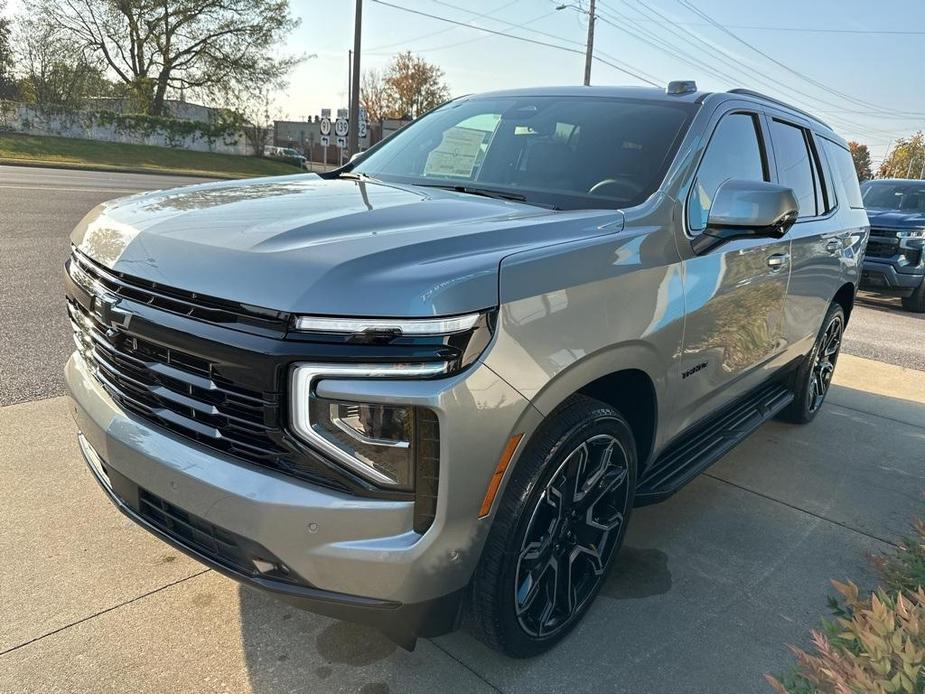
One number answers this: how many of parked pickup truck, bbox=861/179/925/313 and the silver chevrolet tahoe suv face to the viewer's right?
0

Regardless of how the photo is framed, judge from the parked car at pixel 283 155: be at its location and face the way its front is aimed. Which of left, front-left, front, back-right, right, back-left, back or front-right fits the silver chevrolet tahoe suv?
front-right

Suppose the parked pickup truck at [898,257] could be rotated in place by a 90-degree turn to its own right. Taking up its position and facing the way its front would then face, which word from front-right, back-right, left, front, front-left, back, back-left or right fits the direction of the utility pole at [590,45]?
front

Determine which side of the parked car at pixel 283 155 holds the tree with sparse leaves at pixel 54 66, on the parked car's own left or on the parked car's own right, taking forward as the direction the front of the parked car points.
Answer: on the parked car's own right

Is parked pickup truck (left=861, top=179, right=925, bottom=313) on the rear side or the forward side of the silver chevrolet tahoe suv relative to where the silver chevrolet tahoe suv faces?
on the rear side

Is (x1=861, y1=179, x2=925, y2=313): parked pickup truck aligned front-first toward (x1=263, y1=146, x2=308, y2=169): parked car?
no

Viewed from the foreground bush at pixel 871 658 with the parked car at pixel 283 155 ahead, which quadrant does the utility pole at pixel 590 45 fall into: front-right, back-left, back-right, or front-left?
front-right

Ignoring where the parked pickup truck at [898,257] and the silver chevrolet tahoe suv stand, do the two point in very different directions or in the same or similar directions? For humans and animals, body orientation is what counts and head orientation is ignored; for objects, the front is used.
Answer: same or similar directions

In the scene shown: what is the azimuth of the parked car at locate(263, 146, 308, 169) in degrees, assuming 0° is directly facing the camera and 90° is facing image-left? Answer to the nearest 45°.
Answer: approximately 315°

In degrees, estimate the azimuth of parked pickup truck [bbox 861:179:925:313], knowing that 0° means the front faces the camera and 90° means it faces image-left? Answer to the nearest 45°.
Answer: approximately 45°

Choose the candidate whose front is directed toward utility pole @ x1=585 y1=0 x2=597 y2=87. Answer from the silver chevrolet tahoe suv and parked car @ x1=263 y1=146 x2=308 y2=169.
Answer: the parked car

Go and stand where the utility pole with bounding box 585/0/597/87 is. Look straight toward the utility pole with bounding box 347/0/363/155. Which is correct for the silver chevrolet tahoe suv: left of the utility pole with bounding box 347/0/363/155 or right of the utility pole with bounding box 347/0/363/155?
left

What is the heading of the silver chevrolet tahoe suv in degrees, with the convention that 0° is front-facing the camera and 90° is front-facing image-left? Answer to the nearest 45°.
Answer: approximately 45°

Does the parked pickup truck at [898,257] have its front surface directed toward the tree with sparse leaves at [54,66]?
no

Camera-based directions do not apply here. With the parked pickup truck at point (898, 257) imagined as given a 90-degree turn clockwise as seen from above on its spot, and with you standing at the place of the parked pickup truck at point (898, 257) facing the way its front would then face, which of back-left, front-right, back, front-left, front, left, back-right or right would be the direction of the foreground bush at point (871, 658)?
back-left

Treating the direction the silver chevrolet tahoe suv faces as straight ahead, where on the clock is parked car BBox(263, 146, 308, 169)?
The parked car is roughly at 4 o'clock from the silver chevrolet tahoe suv.

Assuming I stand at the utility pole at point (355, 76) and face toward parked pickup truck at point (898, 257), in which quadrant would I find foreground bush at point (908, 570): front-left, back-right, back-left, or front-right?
front-right
